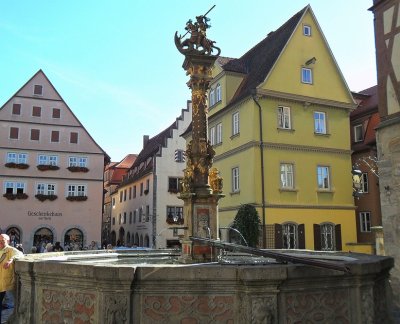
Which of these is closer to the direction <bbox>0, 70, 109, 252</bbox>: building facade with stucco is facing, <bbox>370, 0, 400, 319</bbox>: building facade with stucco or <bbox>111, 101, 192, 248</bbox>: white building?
the building facade with stucco

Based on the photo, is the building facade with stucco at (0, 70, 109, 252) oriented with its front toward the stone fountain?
yes

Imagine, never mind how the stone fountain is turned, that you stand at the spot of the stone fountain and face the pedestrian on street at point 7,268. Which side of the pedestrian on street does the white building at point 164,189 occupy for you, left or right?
right

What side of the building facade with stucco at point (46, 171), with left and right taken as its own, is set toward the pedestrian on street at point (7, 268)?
front

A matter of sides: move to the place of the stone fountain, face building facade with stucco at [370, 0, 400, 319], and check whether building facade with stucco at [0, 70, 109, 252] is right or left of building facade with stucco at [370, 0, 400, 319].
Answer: left

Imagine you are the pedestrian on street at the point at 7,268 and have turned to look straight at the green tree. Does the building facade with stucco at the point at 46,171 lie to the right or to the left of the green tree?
left

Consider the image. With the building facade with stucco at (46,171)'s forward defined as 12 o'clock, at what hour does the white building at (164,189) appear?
The white building is roughly at 9 o'clock from the building facade with stucco.

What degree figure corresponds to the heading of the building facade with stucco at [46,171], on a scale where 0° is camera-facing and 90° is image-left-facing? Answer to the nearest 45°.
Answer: approximately 0°

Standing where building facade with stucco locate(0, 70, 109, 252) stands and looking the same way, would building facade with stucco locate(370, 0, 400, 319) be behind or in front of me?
in front

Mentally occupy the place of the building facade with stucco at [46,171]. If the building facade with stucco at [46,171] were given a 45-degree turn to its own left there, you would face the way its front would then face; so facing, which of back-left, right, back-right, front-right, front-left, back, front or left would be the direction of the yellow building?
front

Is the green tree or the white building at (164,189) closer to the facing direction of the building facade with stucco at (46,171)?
the green tree
